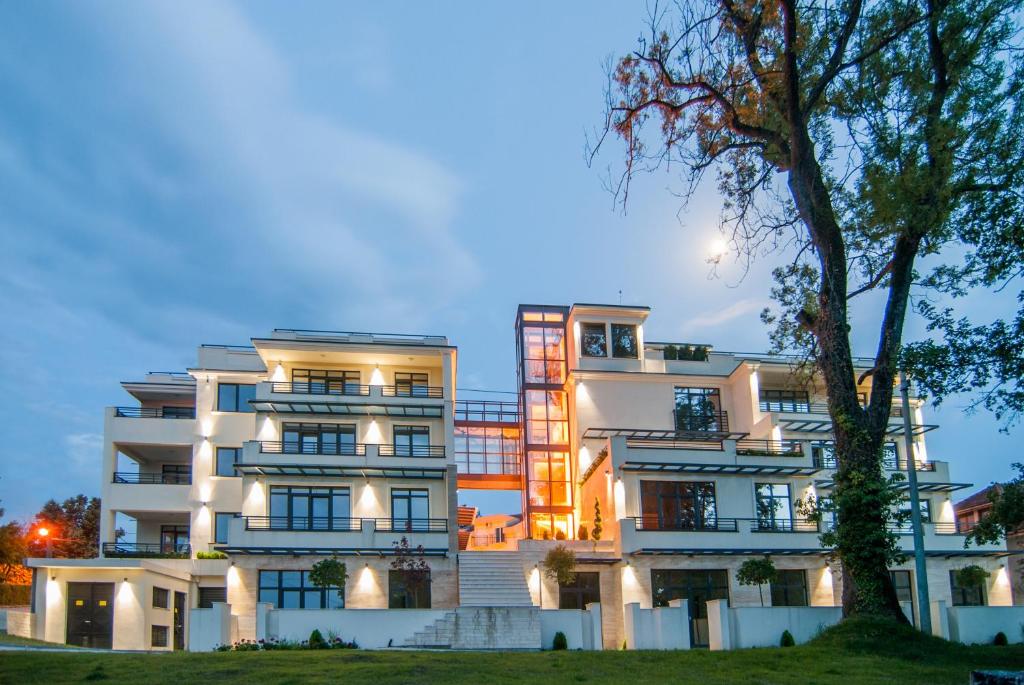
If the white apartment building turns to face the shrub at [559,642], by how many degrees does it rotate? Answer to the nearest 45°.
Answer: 0° — it already faces it

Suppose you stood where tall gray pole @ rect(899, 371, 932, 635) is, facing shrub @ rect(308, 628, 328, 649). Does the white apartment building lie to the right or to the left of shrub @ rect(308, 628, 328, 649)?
right

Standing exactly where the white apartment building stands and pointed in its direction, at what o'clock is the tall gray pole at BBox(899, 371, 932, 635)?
The tall gray pole is roughly at 11 o'clock from the white apartment building.

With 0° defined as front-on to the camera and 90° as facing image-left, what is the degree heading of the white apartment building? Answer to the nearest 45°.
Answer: approximately 0°
